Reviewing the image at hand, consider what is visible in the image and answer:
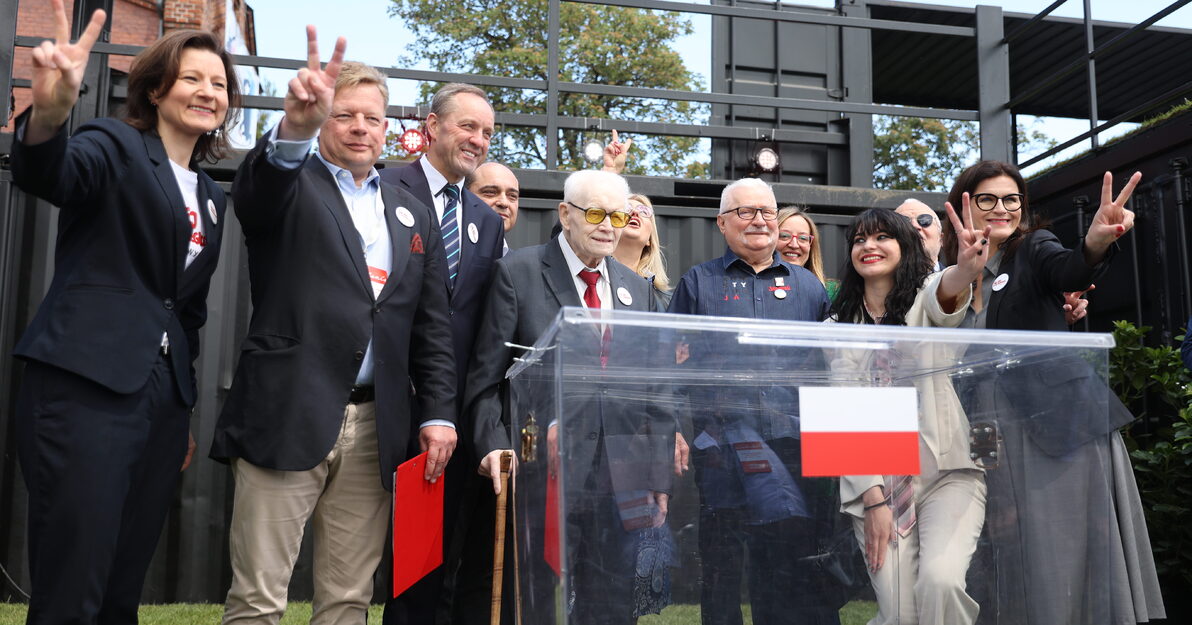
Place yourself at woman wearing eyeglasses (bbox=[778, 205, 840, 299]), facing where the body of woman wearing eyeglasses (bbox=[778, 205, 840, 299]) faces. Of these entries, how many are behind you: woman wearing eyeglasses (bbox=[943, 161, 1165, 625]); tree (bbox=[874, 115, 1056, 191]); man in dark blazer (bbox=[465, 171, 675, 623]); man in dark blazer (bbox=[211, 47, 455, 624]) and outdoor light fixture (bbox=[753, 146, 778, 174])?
2

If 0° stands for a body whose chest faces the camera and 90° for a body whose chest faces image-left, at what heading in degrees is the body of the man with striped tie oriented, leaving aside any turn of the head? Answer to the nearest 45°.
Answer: approximately 315°

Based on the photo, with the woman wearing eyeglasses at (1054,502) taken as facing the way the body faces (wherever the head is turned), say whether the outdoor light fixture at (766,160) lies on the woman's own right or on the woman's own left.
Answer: on the woman's own right

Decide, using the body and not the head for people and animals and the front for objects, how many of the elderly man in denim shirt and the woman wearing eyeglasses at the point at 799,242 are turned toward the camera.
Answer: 2

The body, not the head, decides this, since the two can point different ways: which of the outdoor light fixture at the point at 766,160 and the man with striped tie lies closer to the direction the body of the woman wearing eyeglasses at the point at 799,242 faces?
the man with striped tie

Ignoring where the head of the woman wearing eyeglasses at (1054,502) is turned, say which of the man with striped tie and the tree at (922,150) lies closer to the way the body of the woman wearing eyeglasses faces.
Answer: the man with striped tie

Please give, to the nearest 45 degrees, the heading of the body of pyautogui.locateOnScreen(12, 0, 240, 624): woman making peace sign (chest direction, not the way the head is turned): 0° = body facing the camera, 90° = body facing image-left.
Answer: approximately 315°

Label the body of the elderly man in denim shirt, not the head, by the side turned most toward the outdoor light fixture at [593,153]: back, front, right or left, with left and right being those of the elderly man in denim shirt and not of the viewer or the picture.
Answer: back

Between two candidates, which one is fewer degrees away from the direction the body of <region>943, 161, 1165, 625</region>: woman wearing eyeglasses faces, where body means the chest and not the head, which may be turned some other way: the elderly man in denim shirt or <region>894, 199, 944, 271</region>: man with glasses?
the elderly man in denim shirt
